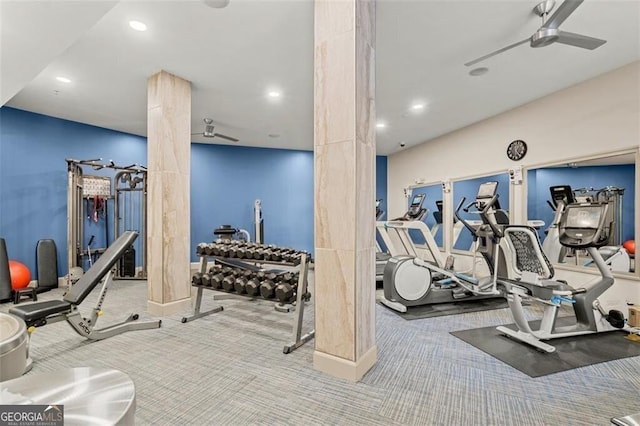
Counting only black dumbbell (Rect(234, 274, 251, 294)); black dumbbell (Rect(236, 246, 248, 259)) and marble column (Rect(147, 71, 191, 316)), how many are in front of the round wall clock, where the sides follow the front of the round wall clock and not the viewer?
3

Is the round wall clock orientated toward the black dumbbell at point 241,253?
yes

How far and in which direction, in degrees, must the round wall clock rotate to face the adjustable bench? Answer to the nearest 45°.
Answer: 0° — it already faces it

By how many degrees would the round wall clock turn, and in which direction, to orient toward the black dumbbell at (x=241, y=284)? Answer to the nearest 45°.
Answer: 0° — it already faces it

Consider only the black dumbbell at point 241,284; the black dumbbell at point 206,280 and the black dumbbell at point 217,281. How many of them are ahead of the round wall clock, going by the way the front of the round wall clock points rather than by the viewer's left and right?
3

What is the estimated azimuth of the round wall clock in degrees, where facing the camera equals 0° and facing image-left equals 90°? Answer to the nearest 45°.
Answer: approximately 45°

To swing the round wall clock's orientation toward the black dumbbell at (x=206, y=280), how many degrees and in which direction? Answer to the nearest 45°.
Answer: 0° — it already faces it

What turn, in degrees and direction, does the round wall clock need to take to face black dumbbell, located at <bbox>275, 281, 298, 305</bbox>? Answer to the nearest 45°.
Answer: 0° — it already faces it

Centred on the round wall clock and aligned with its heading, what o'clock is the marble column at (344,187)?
The marble column is roughly at 11 o'clock from the round wall clock.
